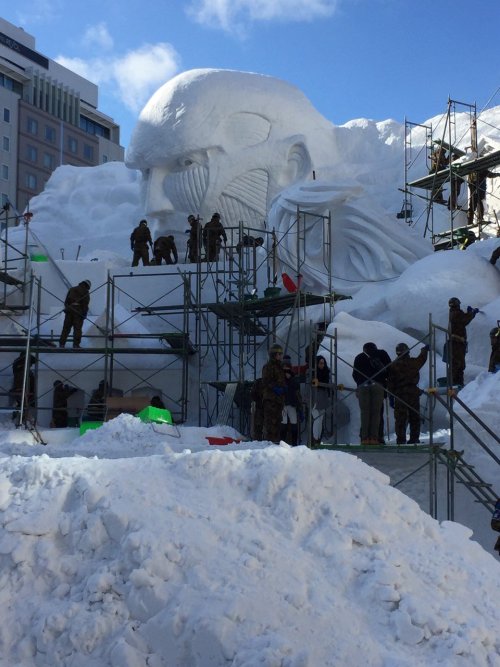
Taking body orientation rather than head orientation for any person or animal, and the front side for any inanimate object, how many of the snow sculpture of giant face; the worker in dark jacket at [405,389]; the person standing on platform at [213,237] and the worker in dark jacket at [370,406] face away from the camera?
3

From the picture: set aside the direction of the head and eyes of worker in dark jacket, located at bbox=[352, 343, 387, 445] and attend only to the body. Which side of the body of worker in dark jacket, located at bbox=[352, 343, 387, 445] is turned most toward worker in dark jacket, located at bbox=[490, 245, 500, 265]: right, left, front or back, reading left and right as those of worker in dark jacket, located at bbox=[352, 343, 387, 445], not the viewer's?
front

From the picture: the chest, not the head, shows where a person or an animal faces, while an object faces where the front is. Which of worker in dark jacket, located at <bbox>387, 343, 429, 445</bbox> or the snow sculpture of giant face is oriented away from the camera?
the worker in dark jacket

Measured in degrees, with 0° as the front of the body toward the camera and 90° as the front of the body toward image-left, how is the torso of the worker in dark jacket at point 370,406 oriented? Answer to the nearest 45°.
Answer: approximately 180°

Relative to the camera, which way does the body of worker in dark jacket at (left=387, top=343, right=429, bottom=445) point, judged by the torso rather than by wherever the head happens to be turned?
away from the camera

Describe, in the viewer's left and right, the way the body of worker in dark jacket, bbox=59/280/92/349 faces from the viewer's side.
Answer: facing away from the viewer and to the right of the viewer

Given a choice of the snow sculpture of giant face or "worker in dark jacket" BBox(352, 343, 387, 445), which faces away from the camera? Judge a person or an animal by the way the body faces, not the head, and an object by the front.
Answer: the worker in dark jacket

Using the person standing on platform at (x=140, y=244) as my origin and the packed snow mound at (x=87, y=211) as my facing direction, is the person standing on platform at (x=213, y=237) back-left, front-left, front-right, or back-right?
back-right

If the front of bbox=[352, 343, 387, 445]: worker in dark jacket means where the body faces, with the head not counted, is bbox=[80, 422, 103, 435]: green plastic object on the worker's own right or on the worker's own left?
on the worker's own left

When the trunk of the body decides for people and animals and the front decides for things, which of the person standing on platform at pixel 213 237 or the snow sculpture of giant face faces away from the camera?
the person standing on platform
